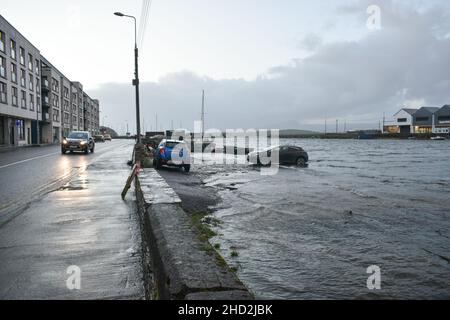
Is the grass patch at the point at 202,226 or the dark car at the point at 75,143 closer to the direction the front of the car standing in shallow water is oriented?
the dark car

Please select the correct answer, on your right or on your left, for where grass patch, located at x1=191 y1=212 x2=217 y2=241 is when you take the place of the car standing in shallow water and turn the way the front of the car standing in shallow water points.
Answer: on your left

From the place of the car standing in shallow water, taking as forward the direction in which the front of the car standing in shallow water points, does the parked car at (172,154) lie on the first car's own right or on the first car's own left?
on the first car's own left

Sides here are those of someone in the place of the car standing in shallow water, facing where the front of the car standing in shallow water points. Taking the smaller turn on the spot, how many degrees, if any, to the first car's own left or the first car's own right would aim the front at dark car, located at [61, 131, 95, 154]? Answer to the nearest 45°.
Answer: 0° — it already faces it

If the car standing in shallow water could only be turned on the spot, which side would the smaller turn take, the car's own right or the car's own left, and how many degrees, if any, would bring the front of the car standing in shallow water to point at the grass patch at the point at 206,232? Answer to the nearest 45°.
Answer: approximately 90° to the car's own left

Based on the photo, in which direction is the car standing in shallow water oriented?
to the viewer's left
